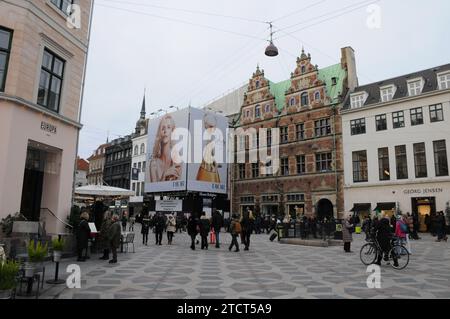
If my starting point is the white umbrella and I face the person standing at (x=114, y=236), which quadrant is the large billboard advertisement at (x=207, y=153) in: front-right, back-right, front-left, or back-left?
back-left

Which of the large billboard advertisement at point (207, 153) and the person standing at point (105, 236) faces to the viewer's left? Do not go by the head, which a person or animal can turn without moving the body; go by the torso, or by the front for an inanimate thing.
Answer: the person standing

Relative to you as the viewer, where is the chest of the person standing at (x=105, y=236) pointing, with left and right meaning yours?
facing to the left of the viewer

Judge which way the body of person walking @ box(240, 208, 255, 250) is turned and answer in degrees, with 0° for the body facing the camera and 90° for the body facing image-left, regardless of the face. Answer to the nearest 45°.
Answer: approximately 180°

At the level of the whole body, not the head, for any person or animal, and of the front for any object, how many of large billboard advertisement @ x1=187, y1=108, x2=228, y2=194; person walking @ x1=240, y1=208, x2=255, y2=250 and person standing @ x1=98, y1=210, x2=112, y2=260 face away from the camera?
1

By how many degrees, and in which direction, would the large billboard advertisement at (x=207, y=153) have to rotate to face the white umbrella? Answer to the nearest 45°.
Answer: approximately 45° to its right

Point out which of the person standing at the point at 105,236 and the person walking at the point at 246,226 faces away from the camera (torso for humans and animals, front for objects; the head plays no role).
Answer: the person walking at the point at 246,226

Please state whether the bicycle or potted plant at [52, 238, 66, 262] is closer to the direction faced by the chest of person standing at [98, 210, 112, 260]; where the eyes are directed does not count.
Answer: the potted plant

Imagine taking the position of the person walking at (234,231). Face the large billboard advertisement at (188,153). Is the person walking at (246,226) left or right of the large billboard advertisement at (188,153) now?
right

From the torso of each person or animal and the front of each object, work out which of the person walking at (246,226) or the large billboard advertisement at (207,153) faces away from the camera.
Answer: the person walking
